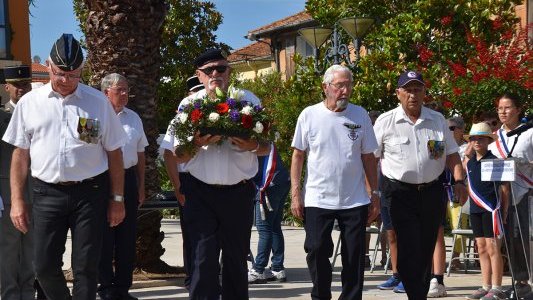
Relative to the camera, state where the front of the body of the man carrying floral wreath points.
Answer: toward the camera

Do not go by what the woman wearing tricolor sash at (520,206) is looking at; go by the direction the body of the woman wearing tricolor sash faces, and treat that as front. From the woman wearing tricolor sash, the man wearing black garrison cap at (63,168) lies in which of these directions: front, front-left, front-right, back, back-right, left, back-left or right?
front

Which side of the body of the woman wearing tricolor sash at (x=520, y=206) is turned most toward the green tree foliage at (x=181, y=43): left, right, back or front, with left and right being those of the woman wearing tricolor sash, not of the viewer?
right

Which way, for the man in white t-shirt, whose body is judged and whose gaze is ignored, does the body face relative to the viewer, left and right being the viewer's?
facing the viewer

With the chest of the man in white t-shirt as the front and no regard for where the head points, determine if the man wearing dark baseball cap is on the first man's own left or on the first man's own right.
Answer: on the first man's own left

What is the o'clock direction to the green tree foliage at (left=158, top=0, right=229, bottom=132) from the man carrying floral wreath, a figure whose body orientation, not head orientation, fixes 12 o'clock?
The green tree foliage is roughly at 6 o'clock from the man carrying floral wreath.

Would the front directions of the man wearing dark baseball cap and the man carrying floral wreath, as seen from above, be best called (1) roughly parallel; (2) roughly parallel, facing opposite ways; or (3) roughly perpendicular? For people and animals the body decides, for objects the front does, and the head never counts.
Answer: roughly parallel

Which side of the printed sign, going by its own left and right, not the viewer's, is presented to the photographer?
front

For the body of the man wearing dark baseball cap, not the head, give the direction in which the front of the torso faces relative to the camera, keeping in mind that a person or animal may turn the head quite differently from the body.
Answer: toward the camera

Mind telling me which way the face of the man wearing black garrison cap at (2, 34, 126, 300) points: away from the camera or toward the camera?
toward the camera

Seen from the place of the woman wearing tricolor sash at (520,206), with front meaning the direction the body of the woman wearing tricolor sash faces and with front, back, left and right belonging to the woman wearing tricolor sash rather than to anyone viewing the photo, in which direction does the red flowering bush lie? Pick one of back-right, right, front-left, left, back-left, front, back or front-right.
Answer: back-right

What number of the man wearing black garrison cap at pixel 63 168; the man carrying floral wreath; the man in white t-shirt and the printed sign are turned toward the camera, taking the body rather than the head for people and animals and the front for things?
4

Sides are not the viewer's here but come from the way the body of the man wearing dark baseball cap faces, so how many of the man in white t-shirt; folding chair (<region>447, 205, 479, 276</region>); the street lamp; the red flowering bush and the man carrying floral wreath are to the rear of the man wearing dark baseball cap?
3
